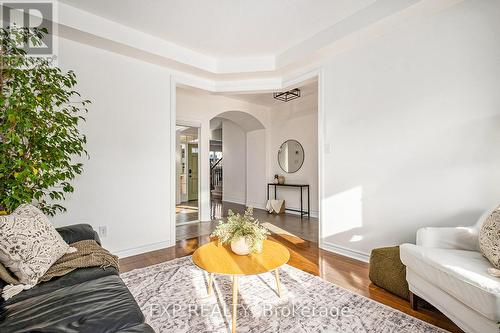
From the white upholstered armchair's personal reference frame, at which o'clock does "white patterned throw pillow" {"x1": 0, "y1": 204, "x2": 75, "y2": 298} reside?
The white patterned throw pillow is roughly at 12 o'clock from the white upholstered armchair.

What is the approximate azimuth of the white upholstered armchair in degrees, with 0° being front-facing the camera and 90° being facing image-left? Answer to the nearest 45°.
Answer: approximately 45°

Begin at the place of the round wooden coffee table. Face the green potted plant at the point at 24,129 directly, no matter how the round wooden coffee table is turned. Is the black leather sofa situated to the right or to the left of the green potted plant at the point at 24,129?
left

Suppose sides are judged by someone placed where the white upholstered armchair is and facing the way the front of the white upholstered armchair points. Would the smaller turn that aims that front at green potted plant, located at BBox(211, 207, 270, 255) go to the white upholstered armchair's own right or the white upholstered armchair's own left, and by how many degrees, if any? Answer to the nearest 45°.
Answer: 0° — it already faces it

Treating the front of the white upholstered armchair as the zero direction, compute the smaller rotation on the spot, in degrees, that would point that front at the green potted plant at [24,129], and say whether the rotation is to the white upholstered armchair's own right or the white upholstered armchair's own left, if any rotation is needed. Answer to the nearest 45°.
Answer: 0° — it already faces it

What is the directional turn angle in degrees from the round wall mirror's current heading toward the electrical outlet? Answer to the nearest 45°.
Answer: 0° — it already faces it

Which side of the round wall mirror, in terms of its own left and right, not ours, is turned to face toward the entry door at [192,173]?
right

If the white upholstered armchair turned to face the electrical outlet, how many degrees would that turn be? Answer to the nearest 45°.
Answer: approximately 45° to its right

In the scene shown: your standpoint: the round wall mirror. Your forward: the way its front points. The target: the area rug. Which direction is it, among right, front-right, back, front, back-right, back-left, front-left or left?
front-left

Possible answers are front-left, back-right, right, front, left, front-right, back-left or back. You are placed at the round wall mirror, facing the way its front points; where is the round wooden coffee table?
front-left

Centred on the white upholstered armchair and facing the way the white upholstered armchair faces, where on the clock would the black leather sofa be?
The black leather sofa is roughly at 12 o'clock from the white upholstered armchair.

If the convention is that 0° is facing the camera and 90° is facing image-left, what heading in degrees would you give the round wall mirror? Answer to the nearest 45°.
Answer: approximately 45°

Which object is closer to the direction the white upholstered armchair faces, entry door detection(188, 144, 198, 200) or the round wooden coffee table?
the round wooden coffee table
